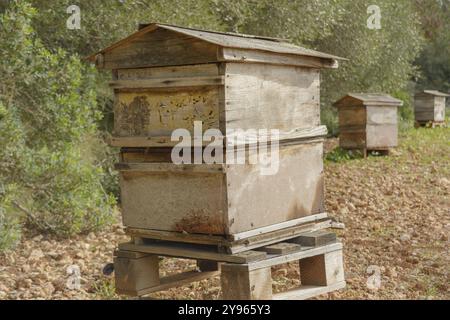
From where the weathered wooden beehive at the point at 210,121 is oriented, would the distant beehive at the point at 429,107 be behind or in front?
behind
